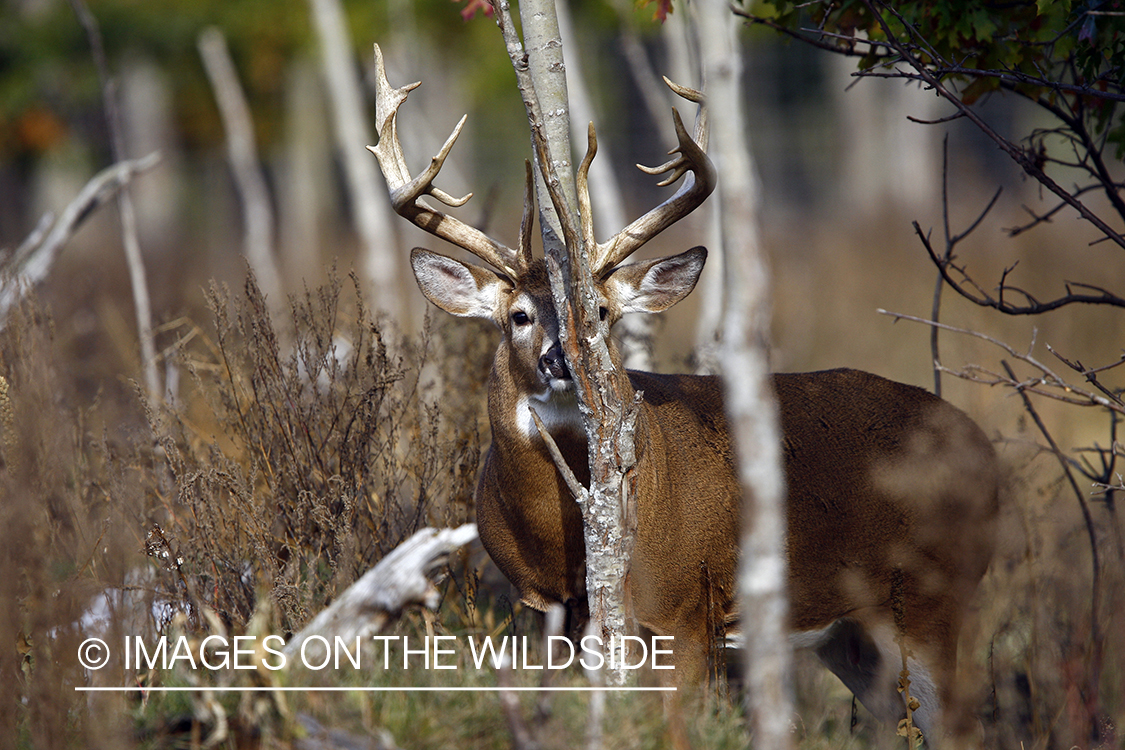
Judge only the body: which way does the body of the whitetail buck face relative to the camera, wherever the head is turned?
to the viewer's left

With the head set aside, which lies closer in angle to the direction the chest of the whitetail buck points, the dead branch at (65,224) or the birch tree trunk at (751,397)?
the dead branch

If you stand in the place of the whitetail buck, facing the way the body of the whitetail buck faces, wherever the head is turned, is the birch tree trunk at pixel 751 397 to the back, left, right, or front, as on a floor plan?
left
